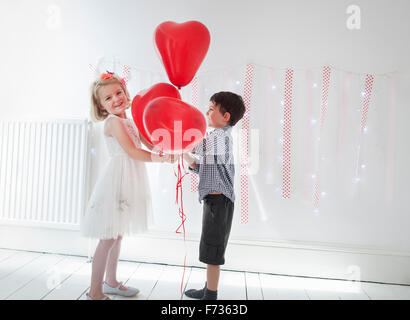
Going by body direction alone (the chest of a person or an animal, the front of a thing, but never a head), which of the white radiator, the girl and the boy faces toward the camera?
the white radiator

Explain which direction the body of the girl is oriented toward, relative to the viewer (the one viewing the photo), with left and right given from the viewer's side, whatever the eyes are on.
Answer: facing to the right of the viewer

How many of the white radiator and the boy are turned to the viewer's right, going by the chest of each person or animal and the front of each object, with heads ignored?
0

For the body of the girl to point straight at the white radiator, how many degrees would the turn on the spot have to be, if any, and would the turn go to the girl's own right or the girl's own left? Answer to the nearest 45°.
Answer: approximately 135° to the girl's own left

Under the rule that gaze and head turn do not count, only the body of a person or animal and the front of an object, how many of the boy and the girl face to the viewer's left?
1

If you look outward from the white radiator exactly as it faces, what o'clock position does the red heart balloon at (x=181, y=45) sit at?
The red heart balloon is roughly at 11 o'clock from the white radiator.

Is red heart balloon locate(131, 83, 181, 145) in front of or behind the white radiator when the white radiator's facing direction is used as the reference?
in front

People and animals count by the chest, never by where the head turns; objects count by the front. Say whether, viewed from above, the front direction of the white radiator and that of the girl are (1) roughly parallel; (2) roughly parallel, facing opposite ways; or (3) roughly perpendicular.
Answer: roughly perpendicular

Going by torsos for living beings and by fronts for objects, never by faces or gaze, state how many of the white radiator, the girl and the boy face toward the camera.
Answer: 1

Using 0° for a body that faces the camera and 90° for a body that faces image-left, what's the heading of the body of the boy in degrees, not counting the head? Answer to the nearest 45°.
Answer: approximately 90°

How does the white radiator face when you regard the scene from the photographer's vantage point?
facing the viewer

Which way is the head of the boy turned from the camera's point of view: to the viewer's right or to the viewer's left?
to the viewer's left
